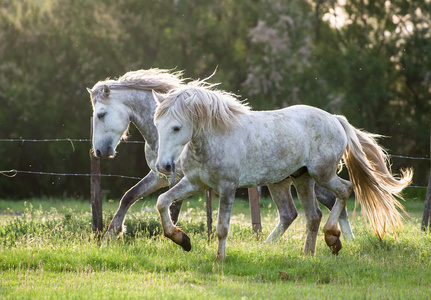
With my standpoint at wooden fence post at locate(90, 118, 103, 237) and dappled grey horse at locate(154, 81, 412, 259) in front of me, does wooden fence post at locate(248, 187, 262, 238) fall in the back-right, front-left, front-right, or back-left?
front-left

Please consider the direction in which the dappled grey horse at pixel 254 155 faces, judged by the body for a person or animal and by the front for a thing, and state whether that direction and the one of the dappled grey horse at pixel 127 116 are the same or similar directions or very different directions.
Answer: same or similar directions

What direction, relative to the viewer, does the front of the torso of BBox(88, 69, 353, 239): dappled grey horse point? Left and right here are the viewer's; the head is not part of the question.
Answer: facing to the left of the viewer

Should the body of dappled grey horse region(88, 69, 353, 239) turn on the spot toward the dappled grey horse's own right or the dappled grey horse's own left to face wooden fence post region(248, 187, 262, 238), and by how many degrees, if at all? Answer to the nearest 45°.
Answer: approximately 135° to the dappled grey horse's own right

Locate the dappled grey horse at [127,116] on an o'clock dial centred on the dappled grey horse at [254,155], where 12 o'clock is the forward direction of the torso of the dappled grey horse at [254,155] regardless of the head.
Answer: the dappled grey horse at [127,116] is roughly at 1 o'clock from the dappled grey horse at [254,155].

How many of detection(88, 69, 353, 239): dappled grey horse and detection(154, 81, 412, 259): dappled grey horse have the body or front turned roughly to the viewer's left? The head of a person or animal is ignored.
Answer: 2

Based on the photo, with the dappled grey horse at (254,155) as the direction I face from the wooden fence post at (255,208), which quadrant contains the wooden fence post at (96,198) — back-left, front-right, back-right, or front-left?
front-right

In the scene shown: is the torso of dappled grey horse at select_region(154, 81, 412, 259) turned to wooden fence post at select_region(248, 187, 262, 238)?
no

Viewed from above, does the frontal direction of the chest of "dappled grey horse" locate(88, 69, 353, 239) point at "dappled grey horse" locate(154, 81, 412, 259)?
no

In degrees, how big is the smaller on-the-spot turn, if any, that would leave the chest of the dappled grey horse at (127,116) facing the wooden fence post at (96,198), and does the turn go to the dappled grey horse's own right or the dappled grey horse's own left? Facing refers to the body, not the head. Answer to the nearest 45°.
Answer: approximately 45° to the dappled grey horse's own right

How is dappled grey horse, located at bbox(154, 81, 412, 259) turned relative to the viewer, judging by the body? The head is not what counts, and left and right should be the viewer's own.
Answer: facing to the left of the viewer

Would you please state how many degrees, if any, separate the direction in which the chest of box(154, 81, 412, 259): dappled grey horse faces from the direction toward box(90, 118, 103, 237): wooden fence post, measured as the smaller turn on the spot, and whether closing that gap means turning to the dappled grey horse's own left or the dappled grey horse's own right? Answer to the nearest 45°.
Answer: approximately 45° to the dappled grey horse's own right
